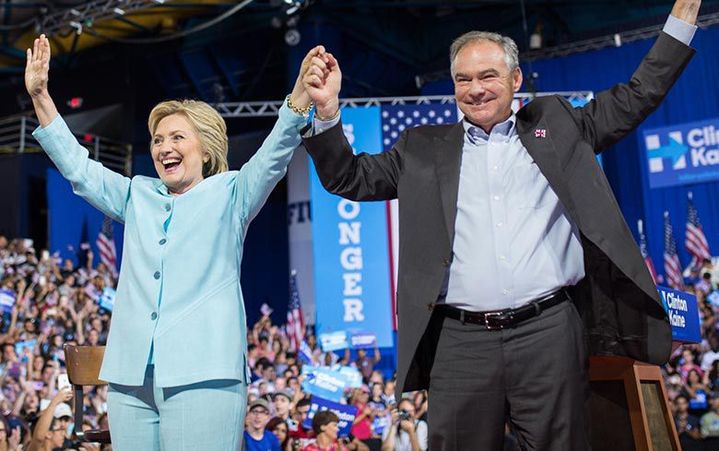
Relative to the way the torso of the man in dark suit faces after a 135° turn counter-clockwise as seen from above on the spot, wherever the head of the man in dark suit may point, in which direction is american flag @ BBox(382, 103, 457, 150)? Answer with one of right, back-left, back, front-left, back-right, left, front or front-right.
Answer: front-left

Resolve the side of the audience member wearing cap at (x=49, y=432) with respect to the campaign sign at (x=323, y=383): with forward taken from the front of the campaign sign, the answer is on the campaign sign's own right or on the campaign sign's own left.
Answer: on the campaign sign's own right

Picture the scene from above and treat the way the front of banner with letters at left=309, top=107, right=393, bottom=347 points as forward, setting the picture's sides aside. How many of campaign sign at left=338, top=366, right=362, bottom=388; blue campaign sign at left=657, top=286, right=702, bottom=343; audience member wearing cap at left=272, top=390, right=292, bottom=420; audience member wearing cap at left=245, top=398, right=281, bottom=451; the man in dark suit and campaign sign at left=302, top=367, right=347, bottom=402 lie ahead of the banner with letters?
6

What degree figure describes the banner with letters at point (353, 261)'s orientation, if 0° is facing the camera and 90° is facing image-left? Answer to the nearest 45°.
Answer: approximately 0°

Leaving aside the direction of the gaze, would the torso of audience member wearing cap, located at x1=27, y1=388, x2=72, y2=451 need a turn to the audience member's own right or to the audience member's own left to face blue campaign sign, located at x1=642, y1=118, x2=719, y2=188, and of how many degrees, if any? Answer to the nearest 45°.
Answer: approximately 90° to the audience member's own left

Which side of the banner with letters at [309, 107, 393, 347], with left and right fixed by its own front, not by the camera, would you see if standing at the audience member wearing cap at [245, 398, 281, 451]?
front
